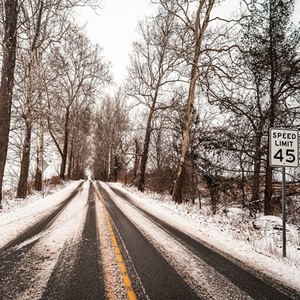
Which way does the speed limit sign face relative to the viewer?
toward the camera
